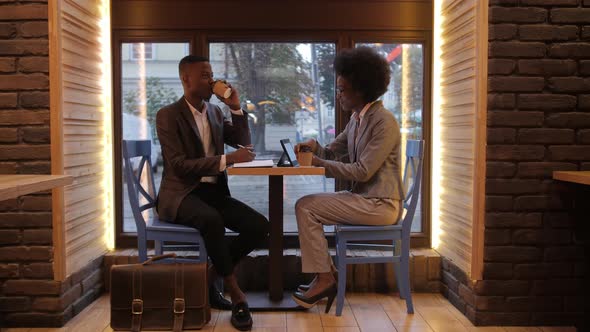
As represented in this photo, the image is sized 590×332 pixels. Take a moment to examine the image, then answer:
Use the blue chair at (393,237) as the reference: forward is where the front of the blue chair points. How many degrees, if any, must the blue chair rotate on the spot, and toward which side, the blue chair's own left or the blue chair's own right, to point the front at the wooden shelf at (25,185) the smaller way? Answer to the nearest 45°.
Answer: approximately 45° to the blue chair's own left

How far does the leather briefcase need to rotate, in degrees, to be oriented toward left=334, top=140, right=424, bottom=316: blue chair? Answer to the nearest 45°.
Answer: approximately 90° to its left

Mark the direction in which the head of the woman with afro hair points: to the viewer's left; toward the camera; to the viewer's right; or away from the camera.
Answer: to the viewer's left

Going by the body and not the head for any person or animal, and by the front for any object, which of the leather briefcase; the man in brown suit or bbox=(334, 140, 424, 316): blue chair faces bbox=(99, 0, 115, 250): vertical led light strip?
the blue chair

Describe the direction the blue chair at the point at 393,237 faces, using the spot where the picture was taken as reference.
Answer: facing to the left of the viewer

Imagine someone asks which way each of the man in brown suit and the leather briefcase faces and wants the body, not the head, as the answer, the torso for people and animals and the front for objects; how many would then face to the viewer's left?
0

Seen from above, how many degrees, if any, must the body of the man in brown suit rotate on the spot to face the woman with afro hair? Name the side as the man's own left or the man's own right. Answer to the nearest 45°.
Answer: approximately 45° to the man's own left

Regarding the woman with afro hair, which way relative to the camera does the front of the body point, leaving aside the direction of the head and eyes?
to the viewer's left

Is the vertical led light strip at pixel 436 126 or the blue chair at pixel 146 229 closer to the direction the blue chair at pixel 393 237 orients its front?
the blue chair

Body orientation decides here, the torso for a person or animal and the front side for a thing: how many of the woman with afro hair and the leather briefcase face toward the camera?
1

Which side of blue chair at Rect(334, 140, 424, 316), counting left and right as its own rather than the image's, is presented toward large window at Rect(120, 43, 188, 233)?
front

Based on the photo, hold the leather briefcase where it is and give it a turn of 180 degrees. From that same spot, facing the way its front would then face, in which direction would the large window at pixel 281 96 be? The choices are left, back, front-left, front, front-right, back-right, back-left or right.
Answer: front-right

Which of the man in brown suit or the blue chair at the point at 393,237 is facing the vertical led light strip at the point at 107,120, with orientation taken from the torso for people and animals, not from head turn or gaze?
the blue chair

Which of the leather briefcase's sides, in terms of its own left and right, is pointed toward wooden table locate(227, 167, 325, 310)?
left

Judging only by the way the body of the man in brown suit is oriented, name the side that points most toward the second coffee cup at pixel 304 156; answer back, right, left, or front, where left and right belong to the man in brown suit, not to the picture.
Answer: front

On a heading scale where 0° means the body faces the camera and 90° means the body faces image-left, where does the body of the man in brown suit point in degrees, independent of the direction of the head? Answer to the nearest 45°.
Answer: approximately 315°
